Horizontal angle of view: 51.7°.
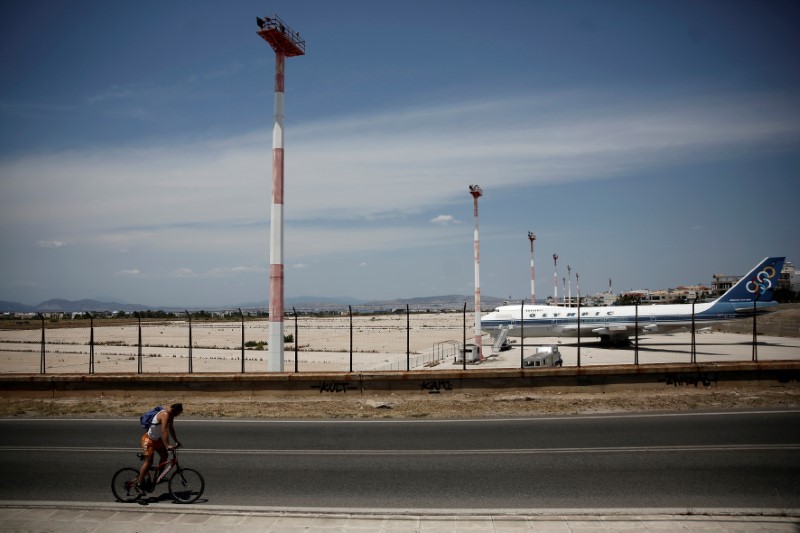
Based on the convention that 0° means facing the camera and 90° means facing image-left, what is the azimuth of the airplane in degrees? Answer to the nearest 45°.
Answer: approximately 90°

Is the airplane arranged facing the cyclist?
no

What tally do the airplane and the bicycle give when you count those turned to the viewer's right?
1

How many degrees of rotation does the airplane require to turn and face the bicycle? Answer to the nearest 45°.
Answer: approximately 90° to its left

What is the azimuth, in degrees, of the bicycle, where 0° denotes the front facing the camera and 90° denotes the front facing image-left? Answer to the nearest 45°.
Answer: approximately 270°
